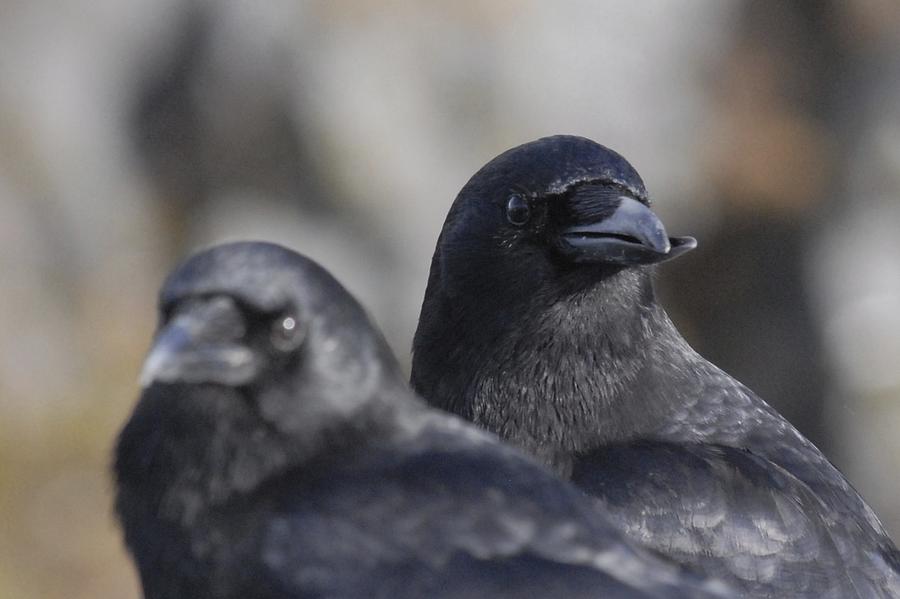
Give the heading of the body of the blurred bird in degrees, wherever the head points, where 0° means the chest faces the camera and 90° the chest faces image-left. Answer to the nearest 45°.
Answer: approximately 45°

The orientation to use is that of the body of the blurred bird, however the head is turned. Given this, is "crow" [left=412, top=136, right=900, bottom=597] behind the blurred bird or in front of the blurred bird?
behind
